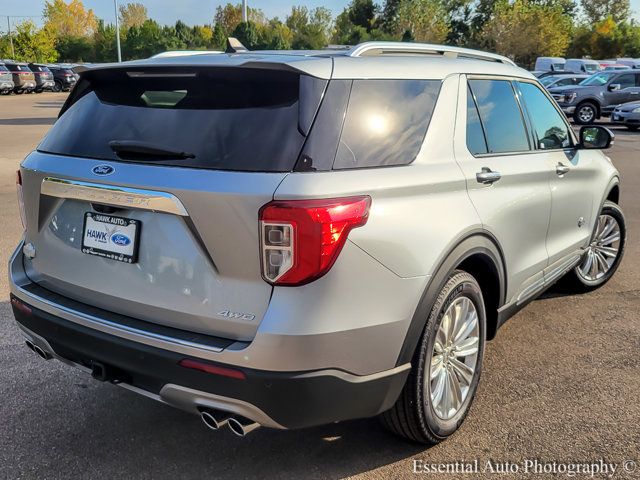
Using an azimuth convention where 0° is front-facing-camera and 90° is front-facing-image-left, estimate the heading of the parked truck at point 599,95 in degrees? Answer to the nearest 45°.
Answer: approximately 45°

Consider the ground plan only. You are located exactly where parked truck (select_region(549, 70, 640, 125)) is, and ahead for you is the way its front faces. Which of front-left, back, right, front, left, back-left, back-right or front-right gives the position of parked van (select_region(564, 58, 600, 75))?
back-right

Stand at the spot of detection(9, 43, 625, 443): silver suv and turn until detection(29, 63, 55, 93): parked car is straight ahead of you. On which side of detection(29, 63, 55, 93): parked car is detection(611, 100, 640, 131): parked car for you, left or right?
right

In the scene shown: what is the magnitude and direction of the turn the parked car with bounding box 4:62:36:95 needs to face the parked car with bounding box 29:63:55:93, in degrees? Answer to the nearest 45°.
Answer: approximately 90° to its right

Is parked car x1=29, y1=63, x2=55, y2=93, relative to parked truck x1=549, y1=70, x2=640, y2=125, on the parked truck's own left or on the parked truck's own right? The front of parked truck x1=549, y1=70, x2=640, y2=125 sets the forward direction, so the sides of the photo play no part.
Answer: on the parked truck's own right

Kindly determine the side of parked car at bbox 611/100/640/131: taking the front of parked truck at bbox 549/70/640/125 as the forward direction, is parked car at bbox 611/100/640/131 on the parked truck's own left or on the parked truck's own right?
on the parked truck's own left
